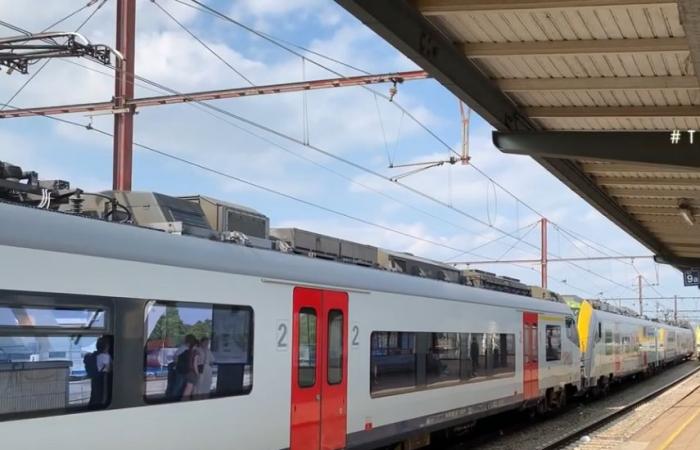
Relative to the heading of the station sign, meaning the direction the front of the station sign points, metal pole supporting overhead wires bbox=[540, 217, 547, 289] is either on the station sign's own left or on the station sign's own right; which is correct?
on the station sign's own right

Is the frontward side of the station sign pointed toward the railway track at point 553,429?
yes

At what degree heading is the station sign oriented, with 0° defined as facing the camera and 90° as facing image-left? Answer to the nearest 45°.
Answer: approximately 0°

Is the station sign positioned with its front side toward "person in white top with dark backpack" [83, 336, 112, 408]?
yes

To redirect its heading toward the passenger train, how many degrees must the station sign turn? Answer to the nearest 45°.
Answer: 0° — it already faces it

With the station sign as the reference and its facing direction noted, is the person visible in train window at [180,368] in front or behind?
in front

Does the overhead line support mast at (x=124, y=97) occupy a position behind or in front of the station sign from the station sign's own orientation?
in front

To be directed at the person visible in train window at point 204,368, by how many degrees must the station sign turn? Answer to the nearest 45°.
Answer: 0° — it already faces them

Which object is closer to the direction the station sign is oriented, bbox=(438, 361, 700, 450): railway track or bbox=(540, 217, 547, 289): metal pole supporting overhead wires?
the railway track
